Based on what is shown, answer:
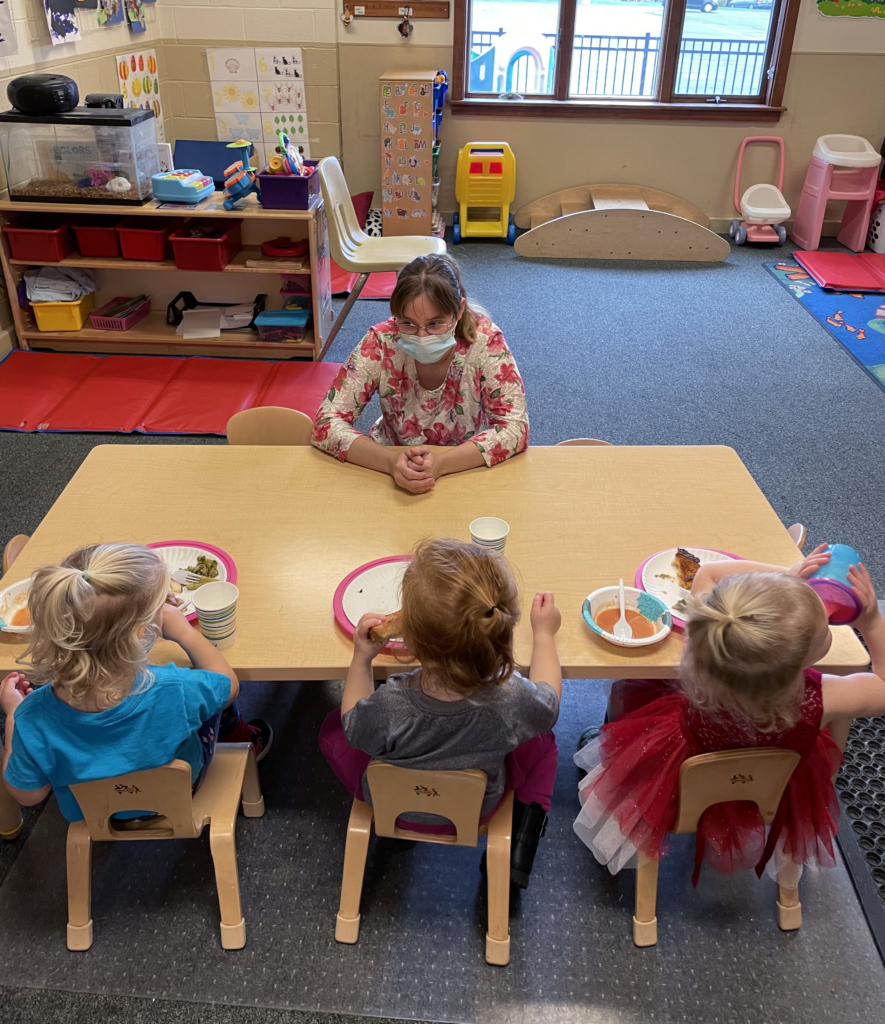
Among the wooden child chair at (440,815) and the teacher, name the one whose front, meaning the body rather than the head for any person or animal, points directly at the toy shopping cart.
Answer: the wooden child chair

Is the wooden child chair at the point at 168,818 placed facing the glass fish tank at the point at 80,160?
yes

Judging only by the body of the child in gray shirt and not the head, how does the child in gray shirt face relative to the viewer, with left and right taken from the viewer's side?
facing away from the viewer

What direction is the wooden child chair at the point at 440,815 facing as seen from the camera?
away from the camera

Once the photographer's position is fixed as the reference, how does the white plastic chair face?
facing to the right of the viewer

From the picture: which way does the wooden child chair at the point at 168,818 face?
away from the camera

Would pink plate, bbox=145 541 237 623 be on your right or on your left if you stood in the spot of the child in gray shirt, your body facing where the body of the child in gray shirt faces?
on your left

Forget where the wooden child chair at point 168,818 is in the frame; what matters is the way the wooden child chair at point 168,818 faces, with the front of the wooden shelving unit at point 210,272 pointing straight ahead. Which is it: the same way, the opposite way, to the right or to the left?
the opposite way

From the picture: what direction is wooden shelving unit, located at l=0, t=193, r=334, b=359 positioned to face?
toward the camera

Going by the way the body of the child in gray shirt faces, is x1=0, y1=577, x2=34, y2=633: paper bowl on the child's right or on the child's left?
on the child's left

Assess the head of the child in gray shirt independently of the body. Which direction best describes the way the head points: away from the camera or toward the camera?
away from the camera

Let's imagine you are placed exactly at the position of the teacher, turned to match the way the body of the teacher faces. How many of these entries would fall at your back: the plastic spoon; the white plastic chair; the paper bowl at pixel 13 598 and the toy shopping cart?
2

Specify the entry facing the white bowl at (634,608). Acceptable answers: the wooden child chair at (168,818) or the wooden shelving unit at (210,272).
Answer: the wooden shelving unit

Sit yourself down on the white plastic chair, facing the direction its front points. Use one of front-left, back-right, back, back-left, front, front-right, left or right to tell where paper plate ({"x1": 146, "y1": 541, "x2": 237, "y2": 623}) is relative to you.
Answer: right

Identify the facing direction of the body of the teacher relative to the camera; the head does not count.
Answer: toward the camera
